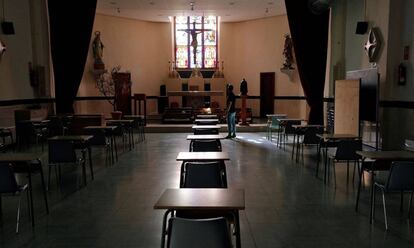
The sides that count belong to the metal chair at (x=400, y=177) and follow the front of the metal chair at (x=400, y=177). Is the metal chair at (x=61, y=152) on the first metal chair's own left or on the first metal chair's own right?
on the first metal chair's own left

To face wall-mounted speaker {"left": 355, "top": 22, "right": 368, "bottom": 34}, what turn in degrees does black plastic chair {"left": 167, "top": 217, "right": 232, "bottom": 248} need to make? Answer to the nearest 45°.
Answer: approximately 45° to its right

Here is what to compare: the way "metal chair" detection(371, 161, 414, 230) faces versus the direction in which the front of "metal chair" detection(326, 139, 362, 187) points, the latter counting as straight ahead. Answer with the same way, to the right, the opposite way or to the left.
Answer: the same way

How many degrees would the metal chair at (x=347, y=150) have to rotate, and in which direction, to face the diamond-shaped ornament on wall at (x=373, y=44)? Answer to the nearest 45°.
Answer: approximately 45° to its right

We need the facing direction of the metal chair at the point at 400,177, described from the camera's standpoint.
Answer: facing away from the viewer and to the left of the viewer

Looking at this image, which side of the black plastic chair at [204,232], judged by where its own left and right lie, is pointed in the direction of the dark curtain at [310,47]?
front

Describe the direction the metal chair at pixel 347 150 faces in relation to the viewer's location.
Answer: facing away from the viewer and to the left of the viewer

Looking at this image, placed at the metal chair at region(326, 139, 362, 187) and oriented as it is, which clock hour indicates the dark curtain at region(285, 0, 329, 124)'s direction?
The dark curtain is roughly at 1 o'clock from the metal chair.

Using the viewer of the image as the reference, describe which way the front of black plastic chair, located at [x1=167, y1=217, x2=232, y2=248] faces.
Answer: facing away from the viewer

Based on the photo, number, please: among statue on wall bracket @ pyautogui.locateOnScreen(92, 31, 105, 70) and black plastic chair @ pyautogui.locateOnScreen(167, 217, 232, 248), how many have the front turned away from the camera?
1

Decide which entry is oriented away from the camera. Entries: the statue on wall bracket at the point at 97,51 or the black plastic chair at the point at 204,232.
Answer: the black plastic chair

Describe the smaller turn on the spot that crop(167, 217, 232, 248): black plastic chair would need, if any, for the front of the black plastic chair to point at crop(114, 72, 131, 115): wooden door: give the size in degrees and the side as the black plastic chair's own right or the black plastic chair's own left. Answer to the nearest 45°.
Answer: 0° — it already faces it

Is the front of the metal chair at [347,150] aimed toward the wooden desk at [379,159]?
no

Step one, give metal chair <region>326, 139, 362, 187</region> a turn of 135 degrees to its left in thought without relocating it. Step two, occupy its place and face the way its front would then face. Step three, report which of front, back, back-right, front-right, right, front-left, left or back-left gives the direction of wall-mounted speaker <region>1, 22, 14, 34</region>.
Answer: right

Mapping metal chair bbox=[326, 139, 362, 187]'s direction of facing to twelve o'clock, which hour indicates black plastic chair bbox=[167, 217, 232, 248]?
black plastic chair bbox=[167, 217, 232, 248] is roughly at 8 o'clock from metal chair bbox=[326, 139, 362, 187].

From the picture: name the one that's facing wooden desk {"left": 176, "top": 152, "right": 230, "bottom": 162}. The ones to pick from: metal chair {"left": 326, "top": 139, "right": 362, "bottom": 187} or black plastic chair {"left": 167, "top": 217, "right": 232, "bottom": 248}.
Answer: black plastic chair {"left": 167, "top": 217, "right": 232, "bottom": 248}

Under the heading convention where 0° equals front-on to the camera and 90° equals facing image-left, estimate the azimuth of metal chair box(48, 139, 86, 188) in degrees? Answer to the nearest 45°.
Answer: approximately 225°

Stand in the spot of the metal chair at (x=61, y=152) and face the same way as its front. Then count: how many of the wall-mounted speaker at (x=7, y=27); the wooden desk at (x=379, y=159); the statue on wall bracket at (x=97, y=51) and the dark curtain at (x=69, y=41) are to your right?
1

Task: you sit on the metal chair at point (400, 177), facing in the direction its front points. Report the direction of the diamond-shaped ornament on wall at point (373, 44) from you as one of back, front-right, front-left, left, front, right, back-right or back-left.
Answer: front-right

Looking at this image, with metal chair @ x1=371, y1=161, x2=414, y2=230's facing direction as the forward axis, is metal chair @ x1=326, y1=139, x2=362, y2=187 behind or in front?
in front

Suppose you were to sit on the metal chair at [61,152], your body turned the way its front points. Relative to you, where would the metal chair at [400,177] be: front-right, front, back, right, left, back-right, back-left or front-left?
right

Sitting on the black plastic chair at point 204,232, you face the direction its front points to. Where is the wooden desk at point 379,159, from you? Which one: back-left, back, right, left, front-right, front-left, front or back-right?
front-right
